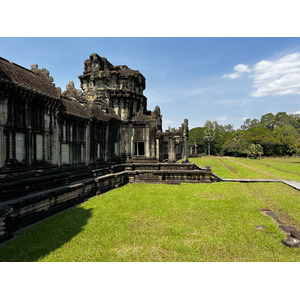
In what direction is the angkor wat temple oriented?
to the viewer's right

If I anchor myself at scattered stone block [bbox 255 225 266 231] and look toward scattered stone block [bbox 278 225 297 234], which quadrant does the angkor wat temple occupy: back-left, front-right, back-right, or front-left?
back-left

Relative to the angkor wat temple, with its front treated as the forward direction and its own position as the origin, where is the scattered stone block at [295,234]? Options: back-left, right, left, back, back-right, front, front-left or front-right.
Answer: front-right

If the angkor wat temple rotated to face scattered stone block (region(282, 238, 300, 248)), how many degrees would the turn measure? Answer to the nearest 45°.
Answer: approximately 45° to its right

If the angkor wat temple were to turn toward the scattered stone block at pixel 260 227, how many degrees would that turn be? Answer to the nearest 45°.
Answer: approximately 45° to its right
